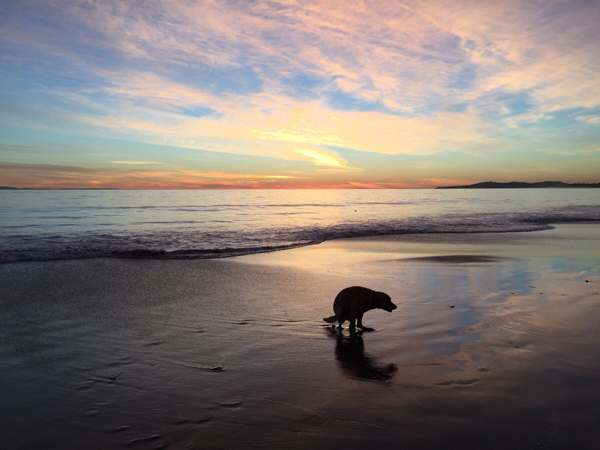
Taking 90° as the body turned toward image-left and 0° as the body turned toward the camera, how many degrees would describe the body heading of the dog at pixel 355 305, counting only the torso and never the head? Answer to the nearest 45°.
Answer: approximately 270°
